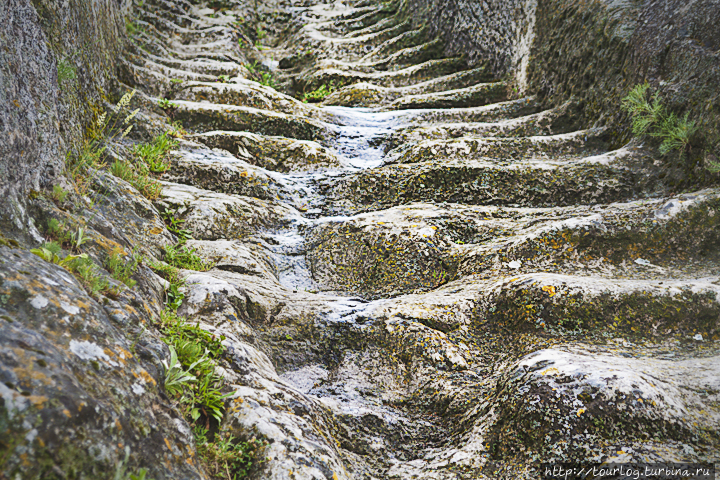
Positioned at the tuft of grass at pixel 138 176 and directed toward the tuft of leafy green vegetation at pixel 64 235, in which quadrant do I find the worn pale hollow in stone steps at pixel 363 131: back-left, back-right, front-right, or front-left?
back-left

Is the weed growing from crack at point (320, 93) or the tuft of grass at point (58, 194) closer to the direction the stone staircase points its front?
the tuft of grass

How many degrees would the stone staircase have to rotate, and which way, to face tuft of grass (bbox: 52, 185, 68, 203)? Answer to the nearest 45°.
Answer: approximately 45° to its right

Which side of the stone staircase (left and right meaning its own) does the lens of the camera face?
front

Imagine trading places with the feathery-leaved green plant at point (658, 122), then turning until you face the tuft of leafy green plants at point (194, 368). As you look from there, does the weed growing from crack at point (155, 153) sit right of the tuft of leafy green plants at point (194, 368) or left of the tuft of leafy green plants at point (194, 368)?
right

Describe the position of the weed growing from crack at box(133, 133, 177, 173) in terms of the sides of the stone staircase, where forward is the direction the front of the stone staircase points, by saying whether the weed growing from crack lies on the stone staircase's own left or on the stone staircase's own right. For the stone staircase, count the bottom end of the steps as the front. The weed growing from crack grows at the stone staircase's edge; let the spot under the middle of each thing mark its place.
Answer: on the stone staircase's own right

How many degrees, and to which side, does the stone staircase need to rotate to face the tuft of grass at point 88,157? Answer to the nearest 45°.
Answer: approximately 90° to its right
